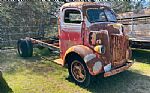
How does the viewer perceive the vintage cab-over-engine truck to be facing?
facing the viewer and to the right of the viewer
